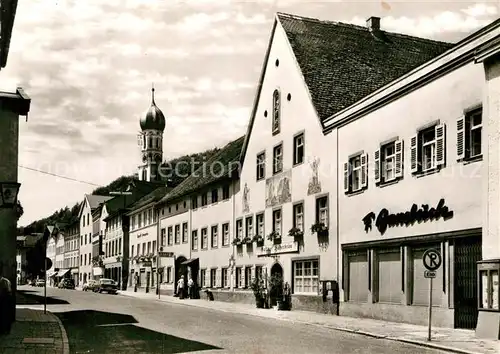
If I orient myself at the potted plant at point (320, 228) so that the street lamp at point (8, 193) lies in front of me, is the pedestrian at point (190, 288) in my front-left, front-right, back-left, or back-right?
back-right

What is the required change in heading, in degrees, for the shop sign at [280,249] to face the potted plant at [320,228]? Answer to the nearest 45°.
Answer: approximately 45° to its left

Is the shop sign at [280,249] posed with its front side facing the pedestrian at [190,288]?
no

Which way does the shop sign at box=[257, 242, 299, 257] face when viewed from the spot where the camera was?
facing the viewer and to the left of the viewer

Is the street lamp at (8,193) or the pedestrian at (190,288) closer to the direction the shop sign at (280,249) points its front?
the street lamp
